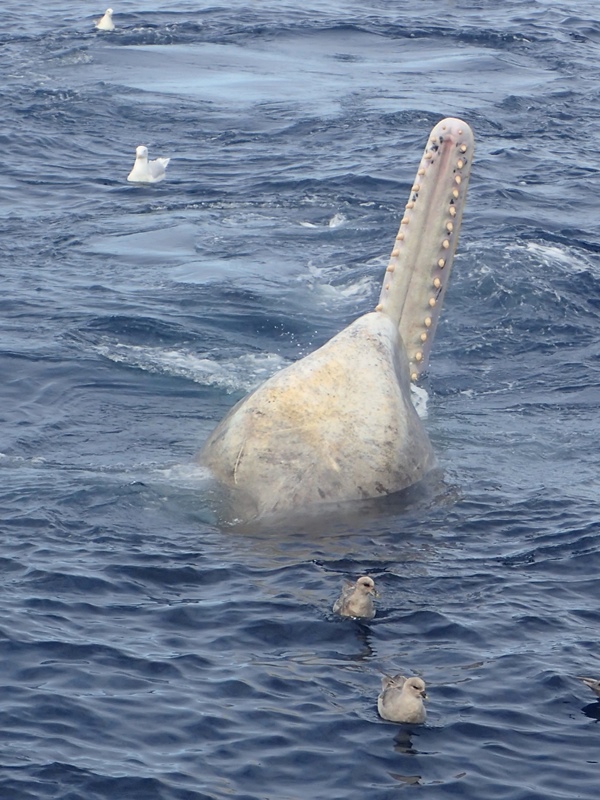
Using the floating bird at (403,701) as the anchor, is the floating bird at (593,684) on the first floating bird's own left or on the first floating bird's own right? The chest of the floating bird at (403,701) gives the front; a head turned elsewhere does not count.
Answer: on the first floating bird's own left

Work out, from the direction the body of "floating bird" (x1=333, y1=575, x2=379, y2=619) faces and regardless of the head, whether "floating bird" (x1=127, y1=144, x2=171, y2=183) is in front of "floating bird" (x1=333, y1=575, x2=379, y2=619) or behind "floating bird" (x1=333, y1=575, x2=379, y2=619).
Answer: behind
